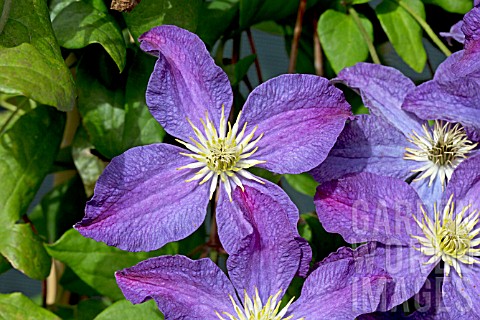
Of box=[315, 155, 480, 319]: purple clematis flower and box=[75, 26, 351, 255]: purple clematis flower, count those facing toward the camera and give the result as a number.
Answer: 2

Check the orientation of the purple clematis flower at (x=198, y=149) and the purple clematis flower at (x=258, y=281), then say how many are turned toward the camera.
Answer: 2

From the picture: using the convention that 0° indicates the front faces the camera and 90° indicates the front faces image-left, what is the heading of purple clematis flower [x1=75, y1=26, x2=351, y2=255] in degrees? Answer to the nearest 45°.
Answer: approximately 0°

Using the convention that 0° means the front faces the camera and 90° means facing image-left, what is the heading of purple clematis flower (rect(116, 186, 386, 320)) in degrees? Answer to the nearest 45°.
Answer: approximately 0°
